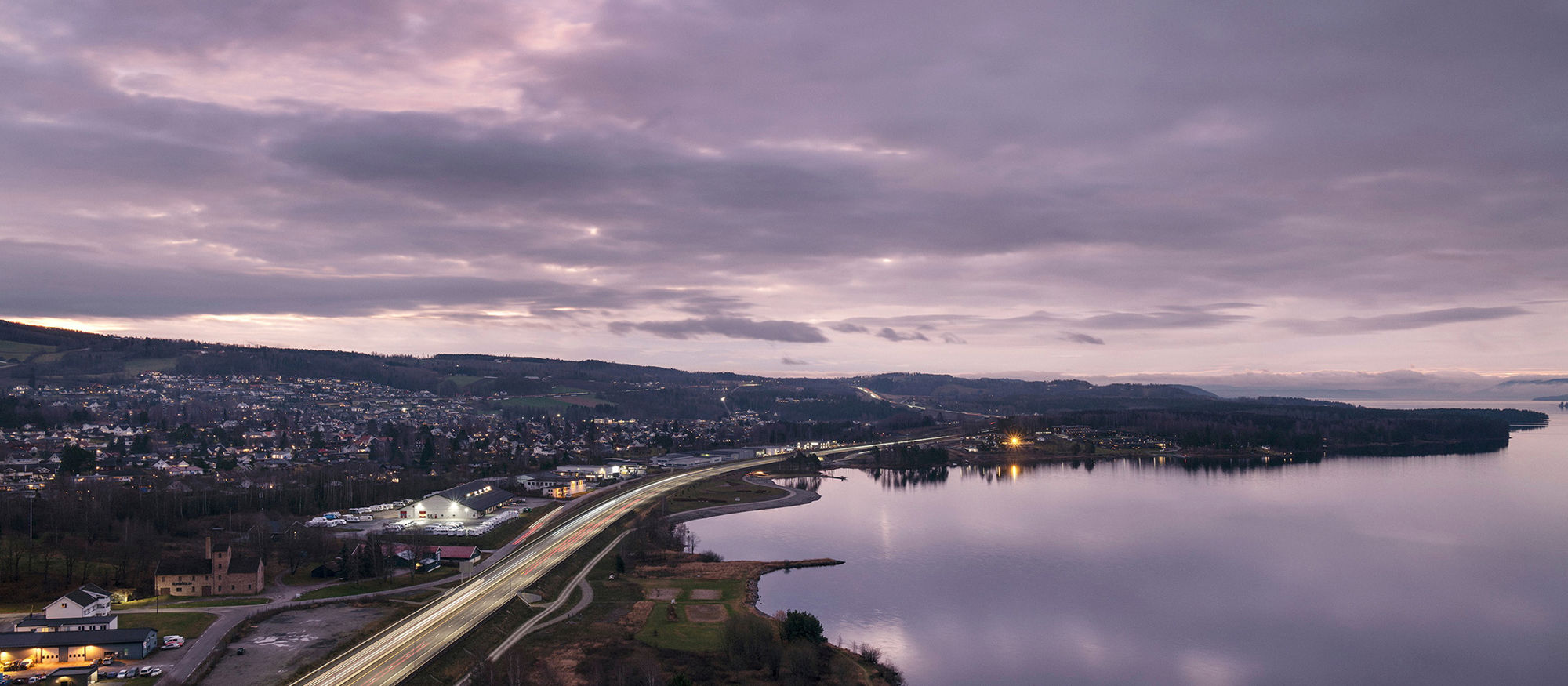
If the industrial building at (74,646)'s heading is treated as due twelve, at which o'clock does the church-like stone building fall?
The church-like stone building is roughly at 7 o'clock from the industrial building.

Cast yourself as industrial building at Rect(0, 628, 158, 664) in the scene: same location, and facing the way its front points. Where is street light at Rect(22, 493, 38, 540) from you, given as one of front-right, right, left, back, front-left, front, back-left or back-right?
back

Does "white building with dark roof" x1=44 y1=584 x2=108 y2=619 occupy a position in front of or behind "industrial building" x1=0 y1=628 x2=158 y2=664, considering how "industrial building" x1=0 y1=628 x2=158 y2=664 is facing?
behind

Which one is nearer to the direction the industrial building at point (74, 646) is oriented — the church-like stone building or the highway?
the highway

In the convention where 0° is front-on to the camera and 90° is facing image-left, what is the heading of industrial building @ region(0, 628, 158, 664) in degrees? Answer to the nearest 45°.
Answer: approximately 0°

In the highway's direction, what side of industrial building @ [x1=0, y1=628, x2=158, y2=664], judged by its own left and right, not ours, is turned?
left
